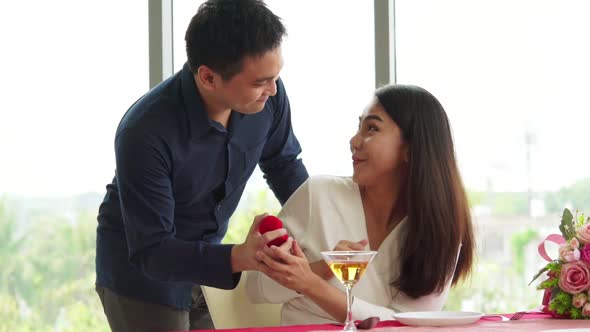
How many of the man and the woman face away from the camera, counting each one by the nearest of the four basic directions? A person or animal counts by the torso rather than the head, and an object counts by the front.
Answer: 0

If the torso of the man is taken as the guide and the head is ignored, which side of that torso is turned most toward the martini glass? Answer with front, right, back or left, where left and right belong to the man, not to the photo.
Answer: front

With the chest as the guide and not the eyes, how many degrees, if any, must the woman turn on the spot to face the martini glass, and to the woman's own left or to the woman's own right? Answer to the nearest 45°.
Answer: approximately 45° to the woman's own left

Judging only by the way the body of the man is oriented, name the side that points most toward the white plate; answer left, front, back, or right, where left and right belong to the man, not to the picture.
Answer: front

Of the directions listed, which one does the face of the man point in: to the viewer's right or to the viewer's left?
to the viewer's right

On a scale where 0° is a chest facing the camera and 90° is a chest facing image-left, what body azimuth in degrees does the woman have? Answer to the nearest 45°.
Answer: approximately 45°

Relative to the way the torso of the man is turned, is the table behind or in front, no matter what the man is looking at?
in front

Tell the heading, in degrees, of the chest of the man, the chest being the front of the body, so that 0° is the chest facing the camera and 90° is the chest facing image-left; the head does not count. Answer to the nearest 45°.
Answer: approximately 315°

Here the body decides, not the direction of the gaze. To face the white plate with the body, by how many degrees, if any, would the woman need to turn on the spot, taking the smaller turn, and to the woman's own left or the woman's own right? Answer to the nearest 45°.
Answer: approximately 45° to the woman's own left

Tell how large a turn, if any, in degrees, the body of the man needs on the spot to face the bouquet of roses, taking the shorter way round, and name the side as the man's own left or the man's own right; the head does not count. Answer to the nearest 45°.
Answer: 0° — they already face it

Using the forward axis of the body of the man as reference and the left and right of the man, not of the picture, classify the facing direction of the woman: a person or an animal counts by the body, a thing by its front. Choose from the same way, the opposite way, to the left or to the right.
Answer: to the right
